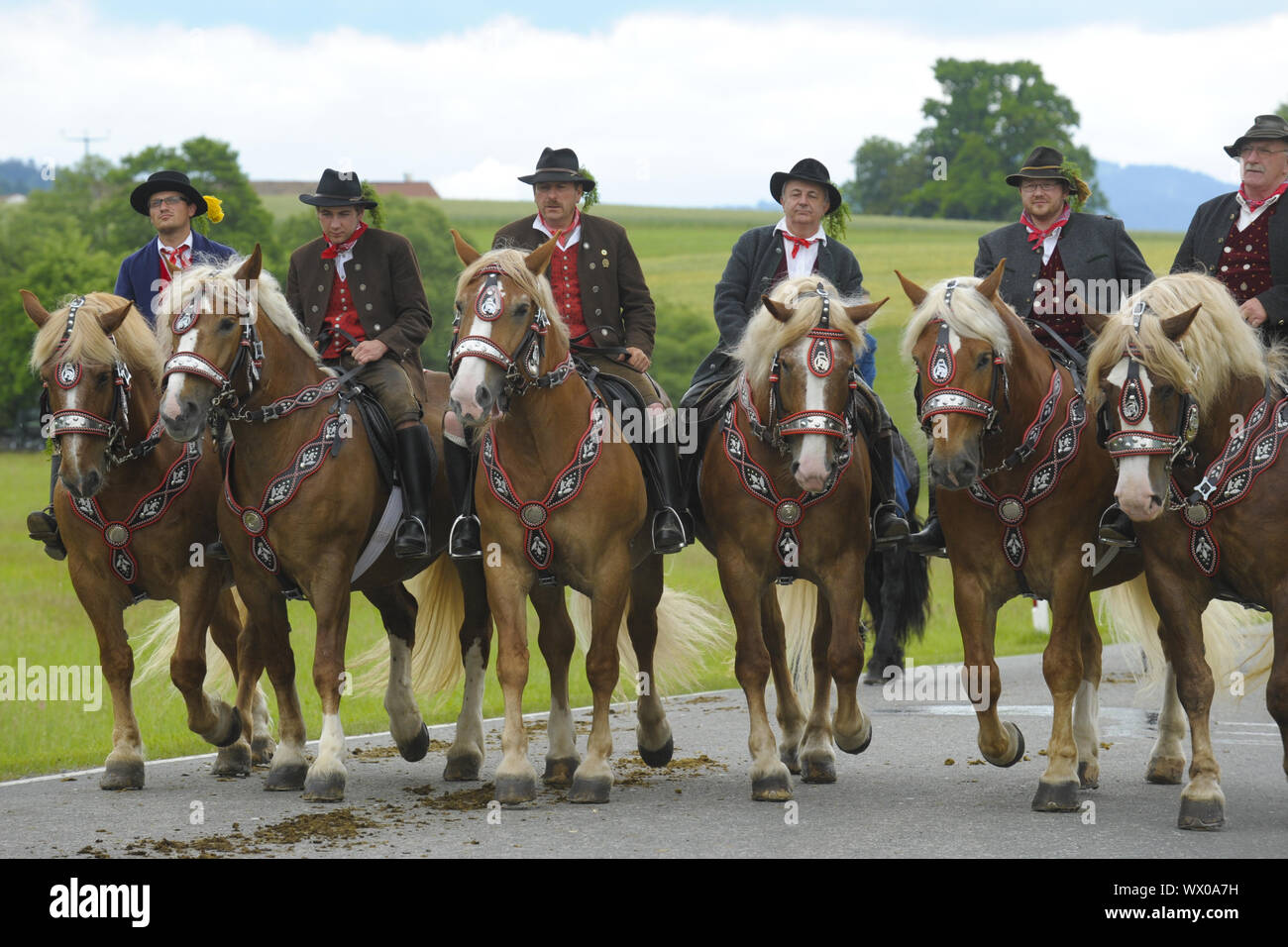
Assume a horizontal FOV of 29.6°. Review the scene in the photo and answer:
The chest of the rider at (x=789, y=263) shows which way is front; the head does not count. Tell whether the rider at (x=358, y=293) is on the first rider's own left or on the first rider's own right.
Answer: on the first rider's own right

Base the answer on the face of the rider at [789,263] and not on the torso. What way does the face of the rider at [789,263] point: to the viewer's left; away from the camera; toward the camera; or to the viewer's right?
toward the camera

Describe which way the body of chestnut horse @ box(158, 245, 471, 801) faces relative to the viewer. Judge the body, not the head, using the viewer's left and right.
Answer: facing the viewer and to the left of the viewer

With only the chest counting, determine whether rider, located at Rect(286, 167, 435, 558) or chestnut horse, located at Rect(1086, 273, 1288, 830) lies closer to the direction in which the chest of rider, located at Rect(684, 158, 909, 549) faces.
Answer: the chestnut horse

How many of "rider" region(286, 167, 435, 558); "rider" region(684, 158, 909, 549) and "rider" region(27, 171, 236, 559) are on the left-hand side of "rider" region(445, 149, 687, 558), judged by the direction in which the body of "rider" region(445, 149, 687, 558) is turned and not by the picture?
1

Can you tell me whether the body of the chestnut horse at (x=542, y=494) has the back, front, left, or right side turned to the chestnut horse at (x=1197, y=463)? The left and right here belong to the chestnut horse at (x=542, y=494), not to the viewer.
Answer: left

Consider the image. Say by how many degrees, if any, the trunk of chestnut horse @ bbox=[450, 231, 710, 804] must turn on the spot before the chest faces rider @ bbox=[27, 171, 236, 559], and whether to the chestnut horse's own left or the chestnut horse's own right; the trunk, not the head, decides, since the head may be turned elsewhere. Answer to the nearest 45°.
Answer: approximately 135° to the chestnut horse's own right

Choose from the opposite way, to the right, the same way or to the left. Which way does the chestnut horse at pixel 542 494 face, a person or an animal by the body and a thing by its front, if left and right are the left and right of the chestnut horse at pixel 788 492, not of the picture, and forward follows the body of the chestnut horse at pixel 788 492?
the same way

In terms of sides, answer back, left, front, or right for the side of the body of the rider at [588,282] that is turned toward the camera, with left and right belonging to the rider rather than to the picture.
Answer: front

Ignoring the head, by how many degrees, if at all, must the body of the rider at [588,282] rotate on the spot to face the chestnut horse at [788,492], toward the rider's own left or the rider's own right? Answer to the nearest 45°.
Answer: approximately 45° to the rider's own left

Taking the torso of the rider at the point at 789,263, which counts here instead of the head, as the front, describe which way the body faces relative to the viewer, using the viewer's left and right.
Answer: facing the viewer

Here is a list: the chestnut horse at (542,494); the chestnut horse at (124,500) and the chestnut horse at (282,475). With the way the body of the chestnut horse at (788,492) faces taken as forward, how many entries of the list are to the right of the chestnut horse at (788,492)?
3
